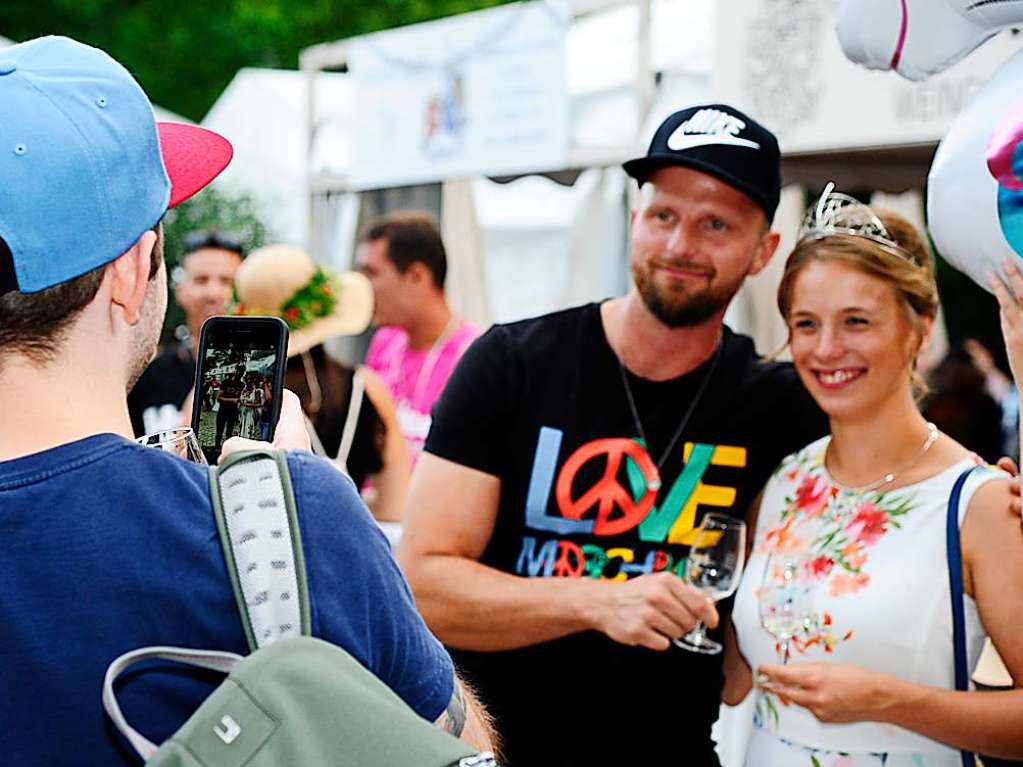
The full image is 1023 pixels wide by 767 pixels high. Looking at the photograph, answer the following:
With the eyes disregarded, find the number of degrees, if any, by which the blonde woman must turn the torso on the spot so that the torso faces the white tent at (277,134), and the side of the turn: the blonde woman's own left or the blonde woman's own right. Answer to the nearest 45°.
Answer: approximately 90° to the blonde woman's own right

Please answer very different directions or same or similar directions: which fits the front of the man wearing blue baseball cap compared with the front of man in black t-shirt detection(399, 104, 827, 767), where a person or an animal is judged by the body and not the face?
very different directions

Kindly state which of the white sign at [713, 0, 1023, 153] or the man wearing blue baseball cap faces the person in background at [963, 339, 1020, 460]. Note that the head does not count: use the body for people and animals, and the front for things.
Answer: the man wearing blue baseball cap

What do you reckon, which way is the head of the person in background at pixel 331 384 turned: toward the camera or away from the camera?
away from the camera

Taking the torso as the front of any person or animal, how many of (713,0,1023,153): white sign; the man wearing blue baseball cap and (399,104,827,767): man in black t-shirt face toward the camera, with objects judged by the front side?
2

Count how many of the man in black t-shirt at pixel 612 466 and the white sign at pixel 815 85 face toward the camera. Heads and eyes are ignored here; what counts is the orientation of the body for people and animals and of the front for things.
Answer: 2

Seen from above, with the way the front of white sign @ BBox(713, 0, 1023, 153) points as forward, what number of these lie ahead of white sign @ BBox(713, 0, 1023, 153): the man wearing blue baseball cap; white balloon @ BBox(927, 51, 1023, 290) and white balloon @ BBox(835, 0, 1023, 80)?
3

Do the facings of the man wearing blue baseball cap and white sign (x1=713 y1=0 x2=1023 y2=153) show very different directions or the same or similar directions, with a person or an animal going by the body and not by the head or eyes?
very different directions

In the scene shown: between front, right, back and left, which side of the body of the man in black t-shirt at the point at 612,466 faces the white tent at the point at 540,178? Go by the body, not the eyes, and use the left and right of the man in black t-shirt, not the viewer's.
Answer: back

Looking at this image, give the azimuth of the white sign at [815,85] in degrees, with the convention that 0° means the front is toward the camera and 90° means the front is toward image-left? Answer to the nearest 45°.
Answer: approximately 0°

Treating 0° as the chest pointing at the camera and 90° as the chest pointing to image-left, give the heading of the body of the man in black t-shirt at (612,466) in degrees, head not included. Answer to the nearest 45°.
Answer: approximately 0°

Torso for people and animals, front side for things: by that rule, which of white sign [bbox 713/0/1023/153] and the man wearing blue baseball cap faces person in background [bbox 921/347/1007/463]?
the man wearing blue baseball cap

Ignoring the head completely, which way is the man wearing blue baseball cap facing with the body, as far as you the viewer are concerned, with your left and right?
facing away from the viewer and to the right of the viewer
